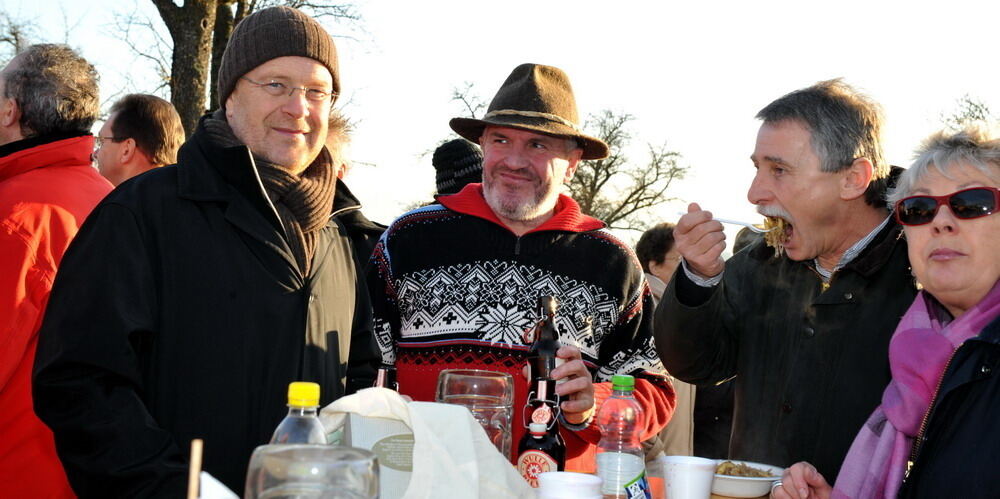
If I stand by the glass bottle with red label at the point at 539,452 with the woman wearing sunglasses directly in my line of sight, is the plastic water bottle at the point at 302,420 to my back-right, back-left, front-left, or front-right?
back-right

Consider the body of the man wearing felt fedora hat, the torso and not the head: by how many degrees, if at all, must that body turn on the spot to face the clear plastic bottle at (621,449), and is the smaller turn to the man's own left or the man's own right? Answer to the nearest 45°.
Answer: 0° — they already face it

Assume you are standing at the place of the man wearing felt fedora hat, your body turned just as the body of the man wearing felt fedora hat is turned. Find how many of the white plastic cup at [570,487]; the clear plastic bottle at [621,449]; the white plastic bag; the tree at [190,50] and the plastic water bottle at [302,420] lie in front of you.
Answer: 4

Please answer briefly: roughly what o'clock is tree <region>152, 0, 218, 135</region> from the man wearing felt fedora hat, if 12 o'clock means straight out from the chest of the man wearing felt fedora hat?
The tree is roughly at 5 o'clock from the man wearing felt fedora hat.

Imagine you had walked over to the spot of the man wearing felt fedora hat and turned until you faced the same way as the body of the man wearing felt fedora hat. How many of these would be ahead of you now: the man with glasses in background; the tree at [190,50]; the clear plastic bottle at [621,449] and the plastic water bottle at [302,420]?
2

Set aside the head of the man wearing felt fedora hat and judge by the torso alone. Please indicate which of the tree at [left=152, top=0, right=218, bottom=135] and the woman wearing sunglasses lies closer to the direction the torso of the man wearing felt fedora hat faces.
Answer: the woman wearing sunglasses

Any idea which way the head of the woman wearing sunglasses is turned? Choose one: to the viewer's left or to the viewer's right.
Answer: to the viewer's left

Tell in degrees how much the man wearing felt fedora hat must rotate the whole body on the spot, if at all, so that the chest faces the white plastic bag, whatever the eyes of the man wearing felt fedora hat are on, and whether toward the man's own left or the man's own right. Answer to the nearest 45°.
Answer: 0° — they already face it

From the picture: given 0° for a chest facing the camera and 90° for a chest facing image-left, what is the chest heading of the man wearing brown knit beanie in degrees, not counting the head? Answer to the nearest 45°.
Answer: approximately 315°

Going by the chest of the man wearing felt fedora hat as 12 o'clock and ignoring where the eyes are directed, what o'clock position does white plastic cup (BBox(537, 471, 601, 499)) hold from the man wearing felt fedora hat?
The white plastic cup is roughly at 12 o'clock from the man wearing felt fedora hat.
